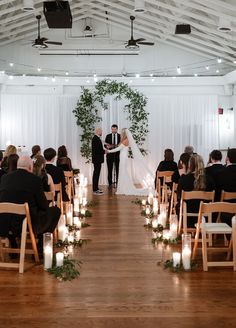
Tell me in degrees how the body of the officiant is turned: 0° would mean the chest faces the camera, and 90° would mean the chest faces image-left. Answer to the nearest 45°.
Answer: approximately 0°

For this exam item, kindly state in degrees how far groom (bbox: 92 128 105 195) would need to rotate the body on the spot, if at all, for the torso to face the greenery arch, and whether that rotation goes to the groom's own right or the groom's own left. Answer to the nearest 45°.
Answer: approximately 90° to the groom's own left

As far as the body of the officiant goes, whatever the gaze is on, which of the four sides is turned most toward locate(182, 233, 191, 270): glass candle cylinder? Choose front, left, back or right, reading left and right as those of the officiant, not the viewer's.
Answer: front

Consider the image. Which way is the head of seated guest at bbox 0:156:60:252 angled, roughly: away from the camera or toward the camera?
away from the camera

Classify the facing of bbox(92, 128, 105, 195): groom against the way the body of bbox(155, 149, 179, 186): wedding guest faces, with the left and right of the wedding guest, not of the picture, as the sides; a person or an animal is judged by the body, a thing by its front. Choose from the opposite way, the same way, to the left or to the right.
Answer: to the right

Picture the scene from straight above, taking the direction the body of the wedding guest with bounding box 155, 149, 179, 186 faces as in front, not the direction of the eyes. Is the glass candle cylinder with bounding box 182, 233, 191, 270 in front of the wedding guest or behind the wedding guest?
behind

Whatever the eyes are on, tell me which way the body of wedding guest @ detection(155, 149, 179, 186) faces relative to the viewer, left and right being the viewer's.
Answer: facing away from the viewer

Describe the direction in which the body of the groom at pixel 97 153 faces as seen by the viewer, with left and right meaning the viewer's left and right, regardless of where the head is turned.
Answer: facing to the right of the viewer

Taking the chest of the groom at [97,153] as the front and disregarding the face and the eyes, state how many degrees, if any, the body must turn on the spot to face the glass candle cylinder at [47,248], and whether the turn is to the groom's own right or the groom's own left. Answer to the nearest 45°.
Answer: approximately 90° to the groom's own right

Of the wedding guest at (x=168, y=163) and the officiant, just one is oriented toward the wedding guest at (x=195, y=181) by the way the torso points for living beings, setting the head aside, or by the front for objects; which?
the officiant
